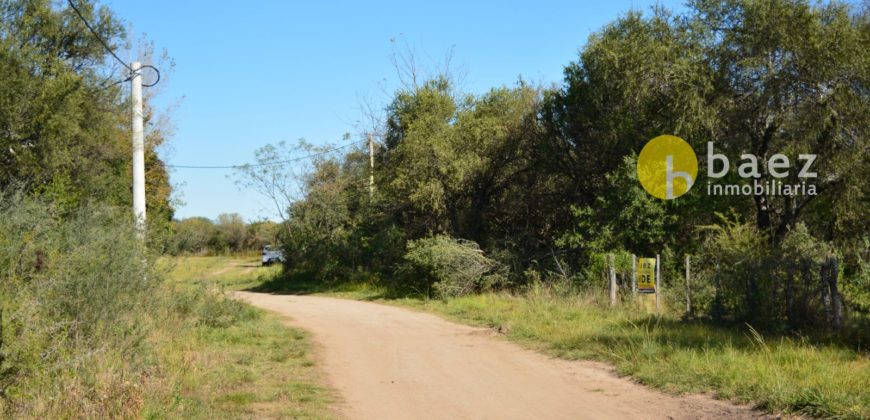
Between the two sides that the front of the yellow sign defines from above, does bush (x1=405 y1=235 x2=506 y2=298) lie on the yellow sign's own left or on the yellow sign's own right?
on the yellow sign's own right

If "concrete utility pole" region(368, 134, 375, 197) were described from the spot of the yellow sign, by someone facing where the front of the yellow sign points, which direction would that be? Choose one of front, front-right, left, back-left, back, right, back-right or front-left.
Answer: back-right

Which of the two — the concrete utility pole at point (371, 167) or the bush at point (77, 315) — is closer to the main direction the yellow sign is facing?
the bush

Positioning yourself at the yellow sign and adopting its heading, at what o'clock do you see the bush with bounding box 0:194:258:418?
The bush is roughly at 1 o'clock from the yellow sign.

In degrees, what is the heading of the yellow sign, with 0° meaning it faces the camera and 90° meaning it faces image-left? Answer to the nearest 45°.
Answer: approximately 0°

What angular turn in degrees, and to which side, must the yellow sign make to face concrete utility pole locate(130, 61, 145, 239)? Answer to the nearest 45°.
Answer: approximately 90° to its right
